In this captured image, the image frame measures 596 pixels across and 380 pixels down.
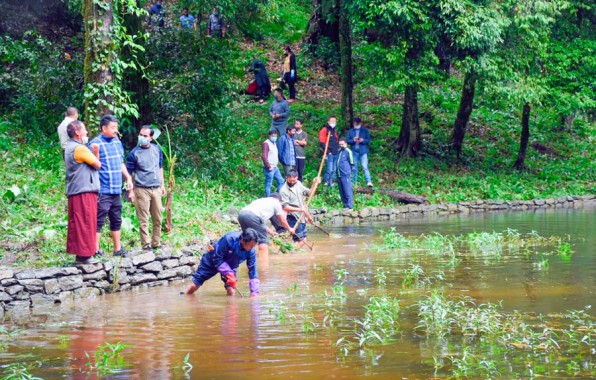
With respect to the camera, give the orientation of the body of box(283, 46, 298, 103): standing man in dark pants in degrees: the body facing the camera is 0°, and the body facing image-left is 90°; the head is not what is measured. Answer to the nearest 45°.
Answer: approximately 45°

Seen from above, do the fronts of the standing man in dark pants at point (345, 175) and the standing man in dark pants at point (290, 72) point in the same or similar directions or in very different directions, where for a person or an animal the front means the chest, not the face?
same or similar directions

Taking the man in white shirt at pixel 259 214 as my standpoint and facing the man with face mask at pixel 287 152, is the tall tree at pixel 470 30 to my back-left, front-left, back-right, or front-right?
front-right

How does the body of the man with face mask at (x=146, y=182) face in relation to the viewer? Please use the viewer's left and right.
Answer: facing the viewer

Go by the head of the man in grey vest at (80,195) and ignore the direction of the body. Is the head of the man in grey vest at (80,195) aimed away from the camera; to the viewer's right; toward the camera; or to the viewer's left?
to the viewer's right

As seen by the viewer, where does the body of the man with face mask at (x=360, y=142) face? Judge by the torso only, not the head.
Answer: toward the camera

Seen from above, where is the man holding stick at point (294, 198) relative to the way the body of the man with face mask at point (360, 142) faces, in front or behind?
in front

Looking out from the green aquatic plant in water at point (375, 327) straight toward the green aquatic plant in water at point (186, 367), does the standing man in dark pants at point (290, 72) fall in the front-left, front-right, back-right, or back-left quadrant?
back-right

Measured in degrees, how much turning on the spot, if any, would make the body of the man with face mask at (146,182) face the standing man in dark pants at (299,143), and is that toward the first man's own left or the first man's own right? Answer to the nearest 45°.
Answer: approximately 135° to the first man's own left

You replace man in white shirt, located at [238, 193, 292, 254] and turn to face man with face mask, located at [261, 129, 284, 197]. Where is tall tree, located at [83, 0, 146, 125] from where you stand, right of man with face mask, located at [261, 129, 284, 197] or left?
left

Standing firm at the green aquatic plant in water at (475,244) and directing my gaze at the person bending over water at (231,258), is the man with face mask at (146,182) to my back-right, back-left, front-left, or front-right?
front-right
